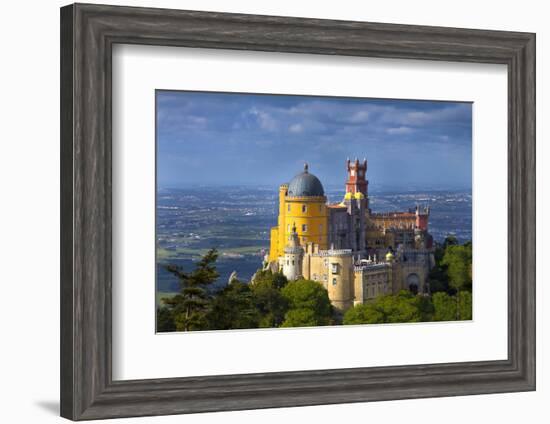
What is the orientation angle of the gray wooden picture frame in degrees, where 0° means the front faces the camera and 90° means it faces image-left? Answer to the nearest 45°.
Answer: approximately 315°
